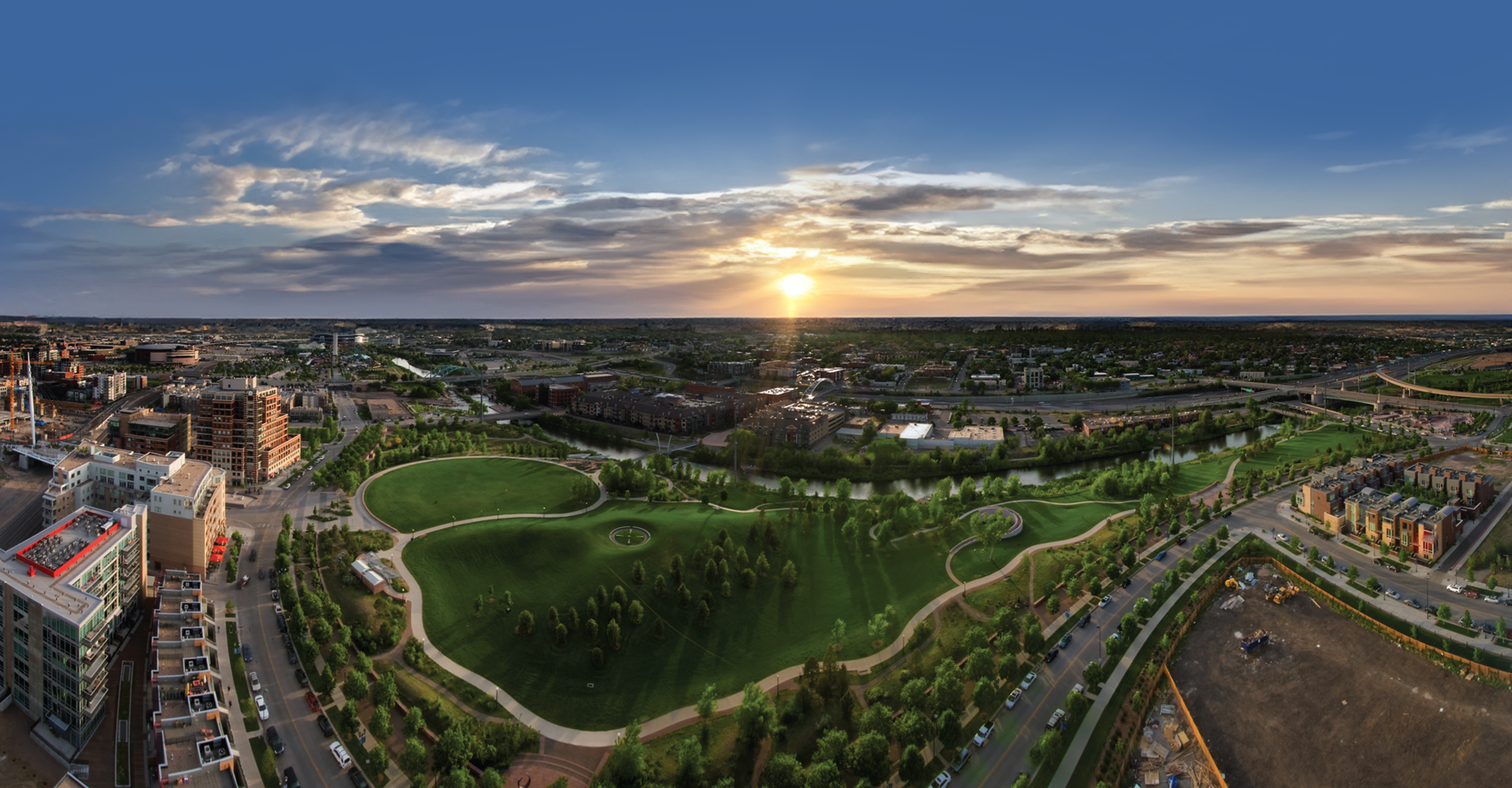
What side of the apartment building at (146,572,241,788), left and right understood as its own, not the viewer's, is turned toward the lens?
right

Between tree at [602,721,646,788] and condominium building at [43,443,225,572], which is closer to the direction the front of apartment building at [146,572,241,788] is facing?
the tree

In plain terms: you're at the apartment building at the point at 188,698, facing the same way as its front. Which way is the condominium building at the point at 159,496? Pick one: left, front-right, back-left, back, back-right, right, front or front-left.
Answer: left

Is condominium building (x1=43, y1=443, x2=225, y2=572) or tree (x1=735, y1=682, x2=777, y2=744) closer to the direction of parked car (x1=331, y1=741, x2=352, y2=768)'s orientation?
the condominium building

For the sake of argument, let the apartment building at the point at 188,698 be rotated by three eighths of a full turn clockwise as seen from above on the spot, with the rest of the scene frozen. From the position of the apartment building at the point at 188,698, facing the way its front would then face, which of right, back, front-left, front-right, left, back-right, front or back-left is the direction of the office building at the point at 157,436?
back-right

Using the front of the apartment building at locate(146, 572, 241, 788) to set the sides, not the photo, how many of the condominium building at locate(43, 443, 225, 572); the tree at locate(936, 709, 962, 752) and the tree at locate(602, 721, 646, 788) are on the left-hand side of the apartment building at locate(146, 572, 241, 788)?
1

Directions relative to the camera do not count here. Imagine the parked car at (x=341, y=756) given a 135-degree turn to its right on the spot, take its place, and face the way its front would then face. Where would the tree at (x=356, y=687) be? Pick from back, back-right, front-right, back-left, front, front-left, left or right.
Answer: left

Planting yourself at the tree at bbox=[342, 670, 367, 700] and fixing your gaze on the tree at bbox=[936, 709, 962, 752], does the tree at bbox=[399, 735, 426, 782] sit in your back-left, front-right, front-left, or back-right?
front-right

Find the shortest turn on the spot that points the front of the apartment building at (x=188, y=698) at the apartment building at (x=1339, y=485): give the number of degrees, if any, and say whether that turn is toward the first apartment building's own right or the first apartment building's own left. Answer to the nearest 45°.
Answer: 0° — it already faces it

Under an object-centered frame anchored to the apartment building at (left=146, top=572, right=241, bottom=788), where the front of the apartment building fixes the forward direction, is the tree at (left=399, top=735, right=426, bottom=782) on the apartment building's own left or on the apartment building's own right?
on the apartment building's own right

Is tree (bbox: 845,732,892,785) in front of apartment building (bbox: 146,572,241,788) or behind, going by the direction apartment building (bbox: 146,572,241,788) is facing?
in front

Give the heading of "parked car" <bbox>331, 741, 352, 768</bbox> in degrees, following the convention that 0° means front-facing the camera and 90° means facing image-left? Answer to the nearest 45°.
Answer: approximately 135°

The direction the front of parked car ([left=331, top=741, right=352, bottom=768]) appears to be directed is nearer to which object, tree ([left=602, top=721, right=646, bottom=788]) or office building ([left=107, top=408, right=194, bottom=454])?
the office building

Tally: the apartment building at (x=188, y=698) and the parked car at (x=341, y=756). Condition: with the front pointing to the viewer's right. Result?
1
